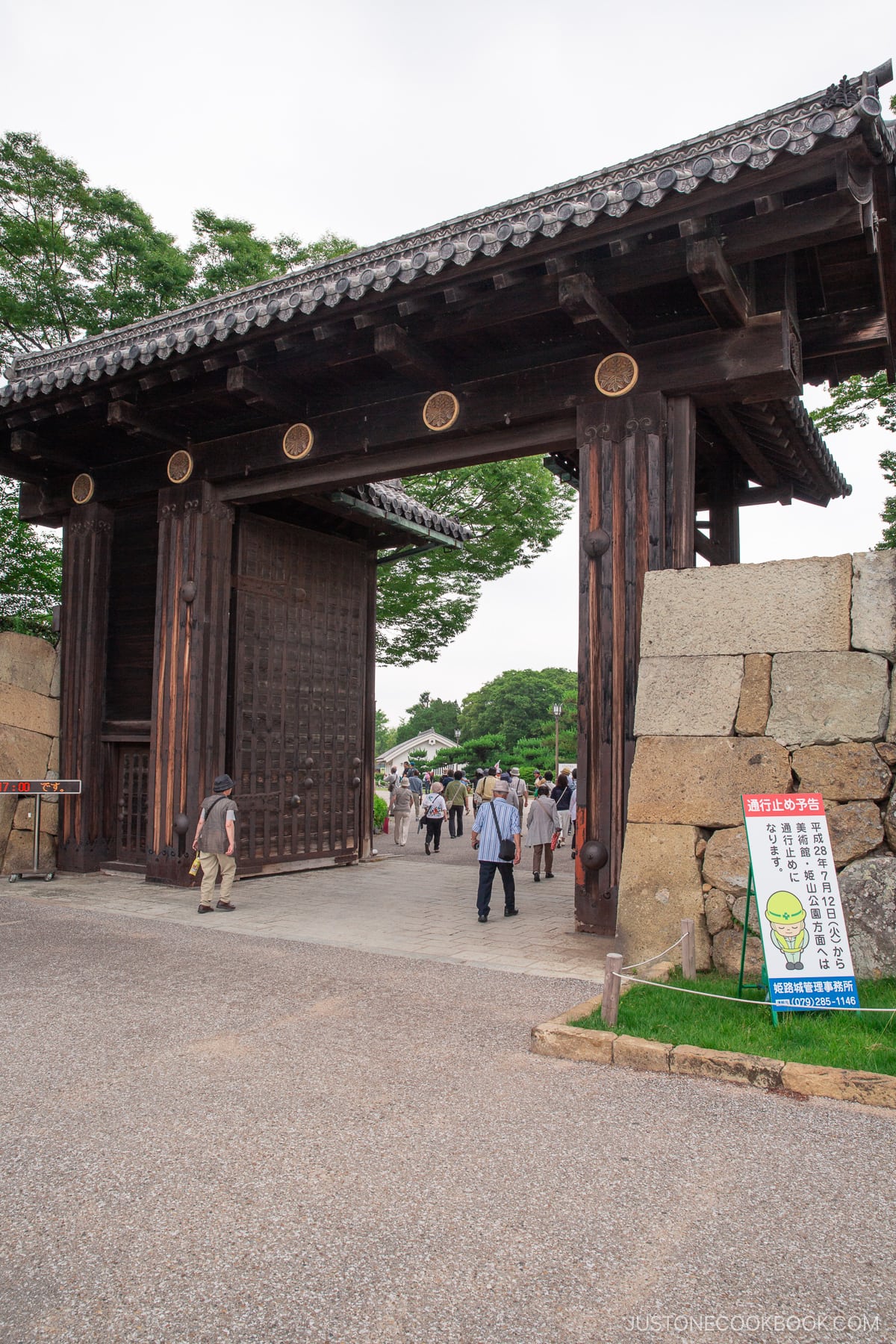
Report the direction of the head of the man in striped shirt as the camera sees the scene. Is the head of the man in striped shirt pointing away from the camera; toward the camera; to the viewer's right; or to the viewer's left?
away from the camera

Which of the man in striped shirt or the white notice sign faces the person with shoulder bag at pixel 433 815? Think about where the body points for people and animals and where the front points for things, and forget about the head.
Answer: the man in striped shirt

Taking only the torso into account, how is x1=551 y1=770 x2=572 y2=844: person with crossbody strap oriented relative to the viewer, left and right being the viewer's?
facing away from the viewer

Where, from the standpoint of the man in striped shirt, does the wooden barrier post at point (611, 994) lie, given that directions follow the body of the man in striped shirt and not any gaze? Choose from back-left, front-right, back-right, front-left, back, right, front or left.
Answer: back

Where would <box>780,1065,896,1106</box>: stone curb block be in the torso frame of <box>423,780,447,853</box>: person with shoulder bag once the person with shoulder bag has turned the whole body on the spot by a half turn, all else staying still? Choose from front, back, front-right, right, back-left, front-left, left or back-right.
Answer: front

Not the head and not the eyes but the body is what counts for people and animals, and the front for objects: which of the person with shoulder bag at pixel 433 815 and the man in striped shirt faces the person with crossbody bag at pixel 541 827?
the man in striped shirt

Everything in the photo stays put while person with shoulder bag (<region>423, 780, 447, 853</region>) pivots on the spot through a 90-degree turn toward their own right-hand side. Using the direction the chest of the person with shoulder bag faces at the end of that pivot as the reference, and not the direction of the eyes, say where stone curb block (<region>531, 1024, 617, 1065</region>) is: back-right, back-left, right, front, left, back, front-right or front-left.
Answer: right

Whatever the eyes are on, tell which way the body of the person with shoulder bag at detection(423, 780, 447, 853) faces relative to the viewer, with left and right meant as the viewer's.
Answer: facing away from the viewer

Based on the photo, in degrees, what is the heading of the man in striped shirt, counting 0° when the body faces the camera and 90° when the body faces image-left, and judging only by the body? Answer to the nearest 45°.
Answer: approximately 180°

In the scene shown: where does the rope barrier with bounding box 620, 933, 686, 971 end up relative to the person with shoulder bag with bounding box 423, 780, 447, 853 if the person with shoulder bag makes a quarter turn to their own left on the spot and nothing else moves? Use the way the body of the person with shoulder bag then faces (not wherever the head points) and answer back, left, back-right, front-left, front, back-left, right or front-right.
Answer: left
